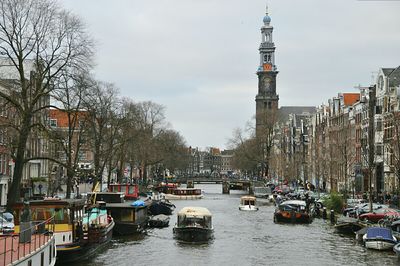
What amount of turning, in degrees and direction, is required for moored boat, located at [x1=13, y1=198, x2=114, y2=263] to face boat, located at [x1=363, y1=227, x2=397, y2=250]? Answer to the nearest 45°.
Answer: approximately 45° to its right

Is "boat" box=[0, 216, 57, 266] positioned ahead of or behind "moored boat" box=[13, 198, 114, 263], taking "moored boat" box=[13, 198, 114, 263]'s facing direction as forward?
behind

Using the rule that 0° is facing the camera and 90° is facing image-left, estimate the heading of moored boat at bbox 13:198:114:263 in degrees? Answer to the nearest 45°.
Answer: approximately 225°

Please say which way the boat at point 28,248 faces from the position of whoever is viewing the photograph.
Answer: facing away from the viewer and to the right of the viewer

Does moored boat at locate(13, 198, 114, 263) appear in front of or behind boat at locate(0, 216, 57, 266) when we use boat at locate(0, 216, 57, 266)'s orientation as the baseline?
in front

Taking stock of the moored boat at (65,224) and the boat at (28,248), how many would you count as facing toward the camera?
0
